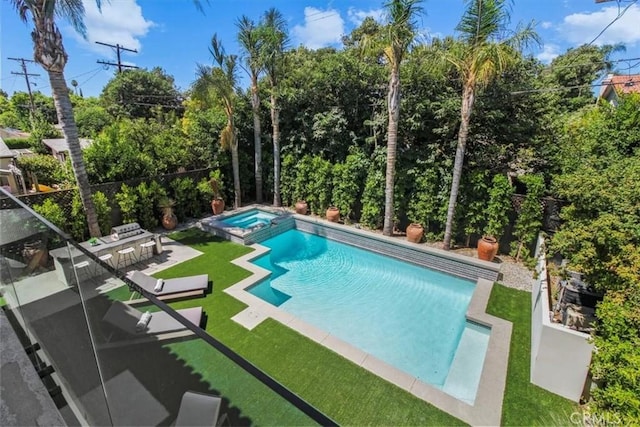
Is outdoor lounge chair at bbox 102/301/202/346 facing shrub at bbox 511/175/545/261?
yes

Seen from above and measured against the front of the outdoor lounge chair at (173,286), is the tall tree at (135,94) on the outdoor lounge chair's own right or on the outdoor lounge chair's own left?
on the outdoor lounge chair's own left

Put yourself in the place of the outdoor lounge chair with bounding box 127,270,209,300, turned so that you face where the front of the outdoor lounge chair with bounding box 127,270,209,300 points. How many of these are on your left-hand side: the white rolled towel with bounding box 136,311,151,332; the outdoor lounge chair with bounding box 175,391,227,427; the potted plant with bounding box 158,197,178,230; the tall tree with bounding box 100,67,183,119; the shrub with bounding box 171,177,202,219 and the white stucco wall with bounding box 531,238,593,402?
3

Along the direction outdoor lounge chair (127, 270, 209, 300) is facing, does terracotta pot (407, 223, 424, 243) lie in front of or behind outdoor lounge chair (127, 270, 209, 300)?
in front

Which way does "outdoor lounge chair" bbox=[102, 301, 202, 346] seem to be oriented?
to the viewer's right

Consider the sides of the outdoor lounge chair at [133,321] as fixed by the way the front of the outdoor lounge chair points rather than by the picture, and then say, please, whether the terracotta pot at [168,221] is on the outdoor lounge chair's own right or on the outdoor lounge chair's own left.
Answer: on the outdoor lounge chair's own left

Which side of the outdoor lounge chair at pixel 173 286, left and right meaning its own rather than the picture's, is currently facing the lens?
right

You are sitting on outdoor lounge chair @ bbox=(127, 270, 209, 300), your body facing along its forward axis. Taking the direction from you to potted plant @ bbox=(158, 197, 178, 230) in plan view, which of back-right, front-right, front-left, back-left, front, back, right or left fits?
left

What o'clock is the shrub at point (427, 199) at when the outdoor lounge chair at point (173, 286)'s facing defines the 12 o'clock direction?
The shrub is roughly at 12 o'clock from the outdoor lounge chair.

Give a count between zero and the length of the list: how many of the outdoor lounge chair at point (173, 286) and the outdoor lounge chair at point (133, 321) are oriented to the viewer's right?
2

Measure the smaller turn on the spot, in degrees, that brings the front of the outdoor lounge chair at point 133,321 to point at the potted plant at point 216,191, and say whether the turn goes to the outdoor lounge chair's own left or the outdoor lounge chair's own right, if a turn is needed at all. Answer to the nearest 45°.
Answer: approximately 90° to the outdoor lounge chair's own left

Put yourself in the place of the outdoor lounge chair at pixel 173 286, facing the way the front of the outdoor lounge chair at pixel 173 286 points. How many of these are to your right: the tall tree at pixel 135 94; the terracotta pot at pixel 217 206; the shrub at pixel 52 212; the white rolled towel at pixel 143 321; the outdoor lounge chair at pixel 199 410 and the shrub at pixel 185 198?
2

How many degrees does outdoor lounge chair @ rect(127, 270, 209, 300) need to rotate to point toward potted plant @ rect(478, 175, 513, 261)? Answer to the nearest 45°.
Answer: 0° — it already faces it

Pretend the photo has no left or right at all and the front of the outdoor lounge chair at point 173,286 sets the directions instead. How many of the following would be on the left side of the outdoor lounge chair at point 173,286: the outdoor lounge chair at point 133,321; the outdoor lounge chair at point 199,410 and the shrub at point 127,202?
1

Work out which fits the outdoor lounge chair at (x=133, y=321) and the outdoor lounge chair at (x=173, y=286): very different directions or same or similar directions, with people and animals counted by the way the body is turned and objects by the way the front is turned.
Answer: same or similar directions

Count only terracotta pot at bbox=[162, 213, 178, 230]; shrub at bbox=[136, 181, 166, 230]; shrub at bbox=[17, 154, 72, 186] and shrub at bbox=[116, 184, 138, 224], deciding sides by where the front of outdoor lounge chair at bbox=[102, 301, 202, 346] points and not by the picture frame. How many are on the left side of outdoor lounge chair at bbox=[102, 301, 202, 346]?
4

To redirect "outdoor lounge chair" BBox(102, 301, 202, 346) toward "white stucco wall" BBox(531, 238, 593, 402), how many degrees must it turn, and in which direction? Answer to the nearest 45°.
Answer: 0° — it already faces it
